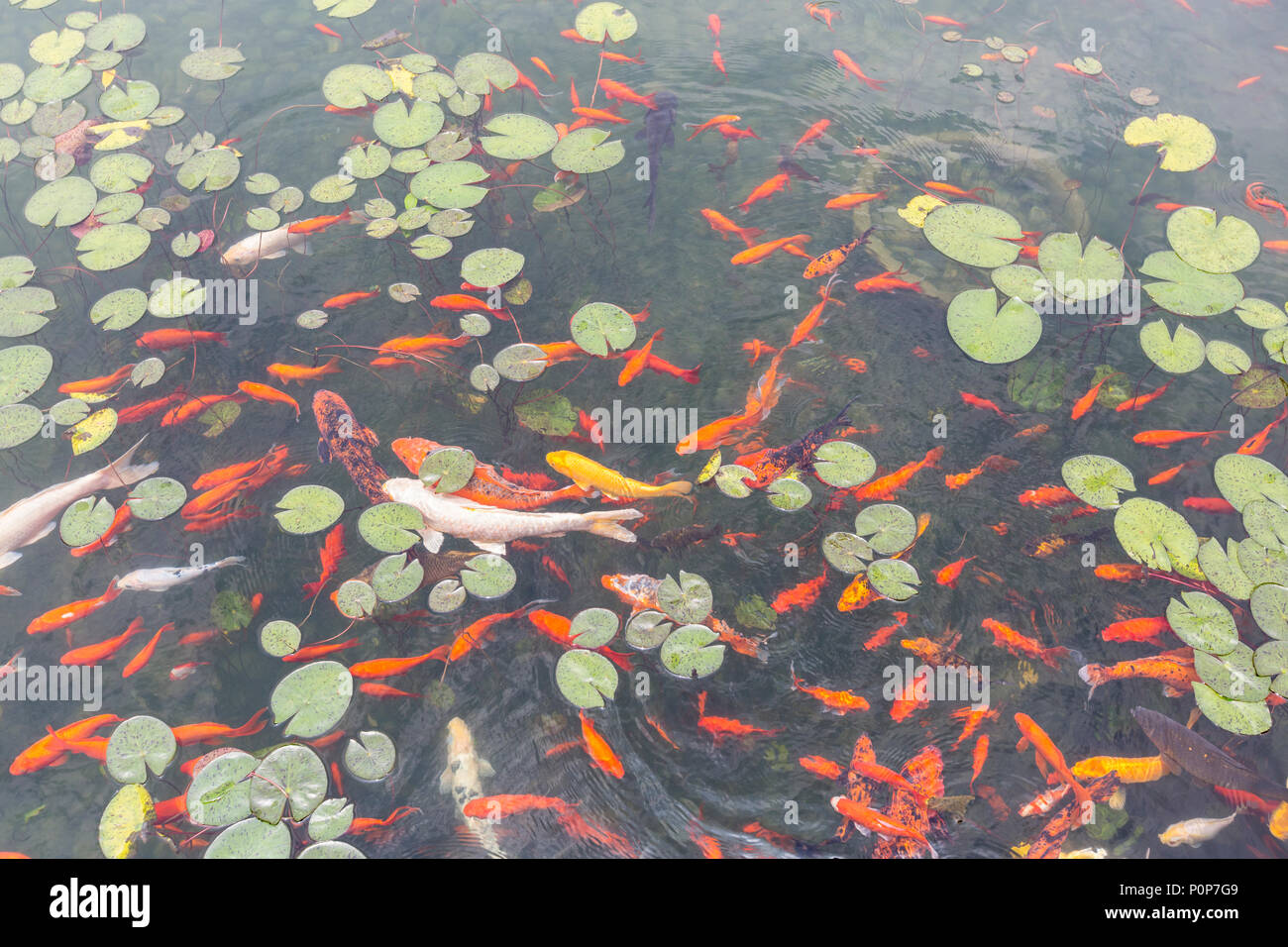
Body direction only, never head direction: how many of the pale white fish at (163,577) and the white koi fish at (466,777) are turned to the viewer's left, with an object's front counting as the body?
1

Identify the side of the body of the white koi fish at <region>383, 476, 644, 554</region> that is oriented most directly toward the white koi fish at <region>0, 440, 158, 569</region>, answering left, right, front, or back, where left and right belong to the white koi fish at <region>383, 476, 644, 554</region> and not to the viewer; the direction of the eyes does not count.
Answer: front

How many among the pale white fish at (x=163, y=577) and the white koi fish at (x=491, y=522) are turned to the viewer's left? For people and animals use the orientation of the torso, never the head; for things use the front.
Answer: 2

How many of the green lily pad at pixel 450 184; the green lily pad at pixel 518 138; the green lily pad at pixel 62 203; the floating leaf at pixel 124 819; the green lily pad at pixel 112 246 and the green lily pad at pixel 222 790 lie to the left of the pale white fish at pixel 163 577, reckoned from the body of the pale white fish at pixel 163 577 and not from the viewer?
2

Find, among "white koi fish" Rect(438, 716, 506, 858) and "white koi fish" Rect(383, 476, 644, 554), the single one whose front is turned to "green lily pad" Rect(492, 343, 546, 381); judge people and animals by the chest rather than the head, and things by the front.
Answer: "white koi fish" Rect(438, 716, 506, 858)

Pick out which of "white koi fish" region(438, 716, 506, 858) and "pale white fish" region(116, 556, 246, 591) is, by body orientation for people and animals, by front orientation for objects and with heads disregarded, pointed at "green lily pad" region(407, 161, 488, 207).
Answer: the white koi fish

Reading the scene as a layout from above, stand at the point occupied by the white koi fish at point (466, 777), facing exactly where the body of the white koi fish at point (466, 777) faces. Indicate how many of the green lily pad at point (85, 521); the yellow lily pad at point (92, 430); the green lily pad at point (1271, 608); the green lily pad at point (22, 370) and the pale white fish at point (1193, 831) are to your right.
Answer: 2

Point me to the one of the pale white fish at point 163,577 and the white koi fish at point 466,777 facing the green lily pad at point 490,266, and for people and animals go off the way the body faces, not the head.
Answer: the white koi fish

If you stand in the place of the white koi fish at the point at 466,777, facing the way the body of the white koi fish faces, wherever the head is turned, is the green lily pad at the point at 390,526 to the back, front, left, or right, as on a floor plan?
front

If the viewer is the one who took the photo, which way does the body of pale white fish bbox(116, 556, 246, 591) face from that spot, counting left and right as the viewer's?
facing to the left of the viewer

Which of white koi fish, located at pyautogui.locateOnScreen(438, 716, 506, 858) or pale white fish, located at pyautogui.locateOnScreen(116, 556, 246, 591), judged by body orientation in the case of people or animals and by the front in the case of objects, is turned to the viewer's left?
the pale white fish

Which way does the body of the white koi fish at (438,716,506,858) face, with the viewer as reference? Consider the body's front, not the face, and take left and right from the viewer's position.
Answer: facing away from the viewer

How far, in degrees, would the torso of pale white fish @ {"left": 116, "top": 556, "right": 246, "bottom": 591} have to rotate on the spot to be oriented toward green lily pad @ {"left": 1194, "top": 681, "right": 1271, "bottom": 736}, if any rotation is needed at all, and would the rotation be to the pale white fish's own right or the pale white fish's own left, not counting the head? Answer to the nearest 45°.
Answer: approximately 135° to the pale white fish's own left

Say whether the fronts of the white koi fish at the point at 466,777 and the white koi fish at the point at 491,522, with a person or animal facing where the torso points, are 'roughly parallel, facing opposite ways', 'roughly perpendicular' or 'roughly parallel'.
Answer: roughly perpendicular

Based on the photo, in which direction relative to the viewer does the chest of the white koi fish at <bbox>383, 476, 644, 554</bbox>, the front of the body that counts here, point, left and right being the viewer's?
facing to the left of the viewer
